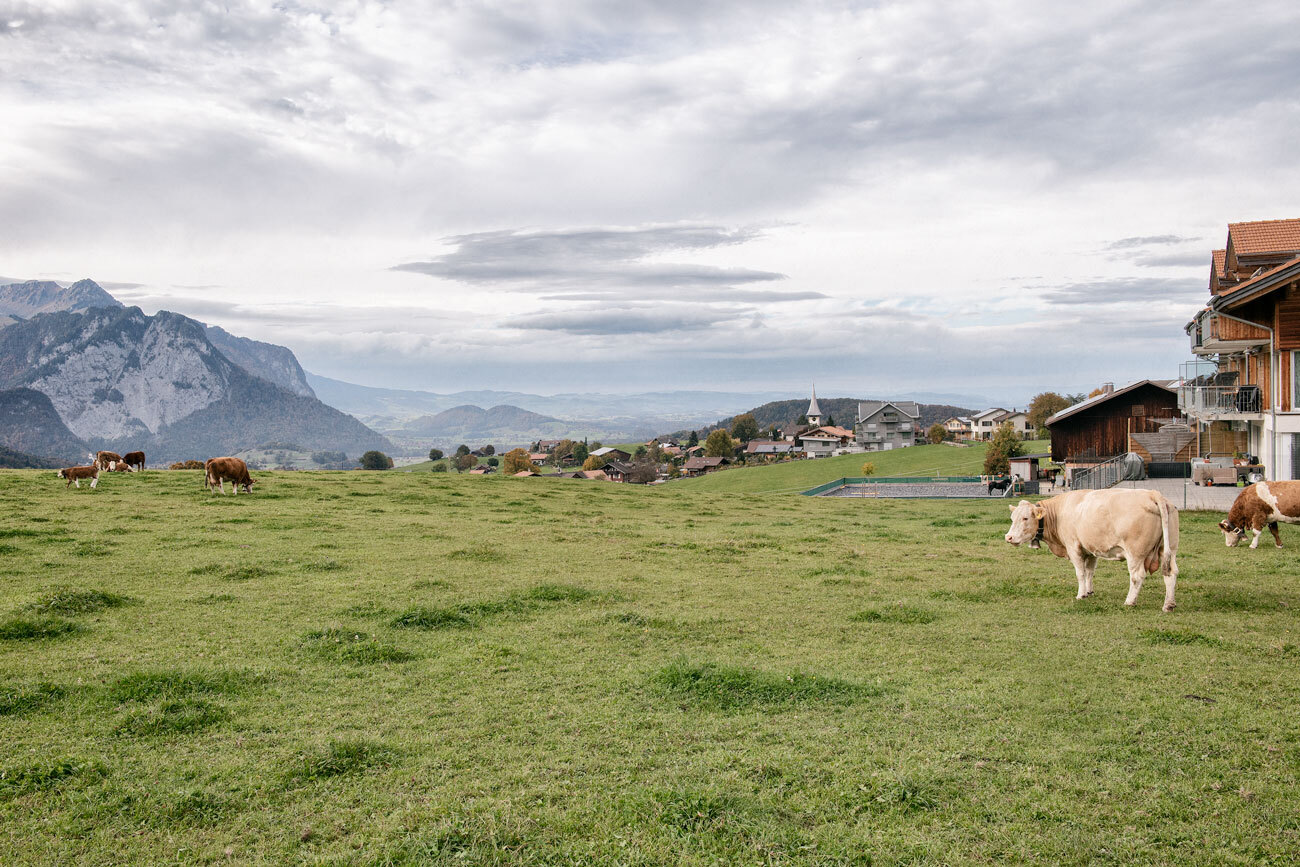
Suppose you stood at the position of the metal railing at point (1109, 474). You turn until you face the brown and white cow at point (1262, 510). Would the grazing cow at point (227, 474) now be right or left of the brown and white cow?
right

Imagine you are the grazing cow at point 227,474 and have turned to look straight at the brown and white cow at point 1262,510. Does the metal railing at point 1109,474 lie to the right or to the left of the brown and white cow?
left

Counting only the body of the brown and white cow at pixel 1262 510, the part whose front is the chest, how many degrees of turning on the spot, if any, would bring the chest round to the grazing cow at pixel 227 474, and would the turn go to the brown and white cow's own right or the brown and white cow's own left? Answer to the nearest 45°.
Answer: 0° — it already faces it

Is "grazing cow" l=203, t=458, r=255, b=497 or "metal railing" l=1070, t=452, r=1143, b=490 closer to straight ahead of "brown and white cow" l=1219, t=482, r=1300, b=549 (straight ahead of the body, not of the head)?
the grazing cow

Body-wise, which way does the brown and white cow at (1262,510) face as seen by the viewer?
to the viewer's left

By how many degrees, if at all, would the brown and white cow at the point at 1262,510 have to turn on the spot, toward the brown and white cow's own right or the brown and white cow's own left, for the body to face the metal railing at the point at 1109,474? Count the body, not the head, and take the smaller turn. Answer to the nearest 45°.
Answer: approximately 90° to the brown and white cow's own right
